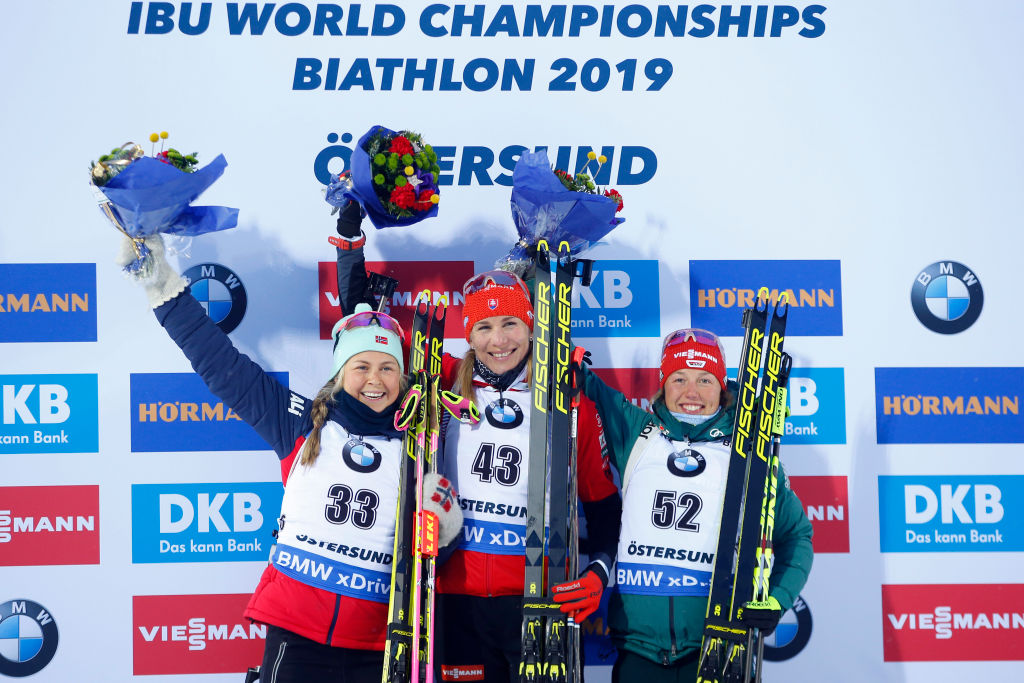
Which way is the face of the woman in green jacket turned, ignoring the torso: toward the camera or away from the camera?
toward the camera

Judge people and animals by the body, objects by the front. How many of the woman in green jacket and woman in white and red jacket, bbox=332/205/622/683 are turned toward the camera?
2

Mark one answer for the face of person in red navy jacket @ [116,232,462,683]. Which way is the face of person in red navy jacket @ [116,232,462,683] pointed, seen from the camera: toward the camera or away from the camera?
toward the camera

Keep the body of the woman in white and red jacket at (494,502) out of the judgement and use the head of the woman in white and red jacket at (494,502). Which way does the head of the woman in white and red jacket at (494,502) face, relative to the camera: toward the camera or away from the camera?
toward the camera

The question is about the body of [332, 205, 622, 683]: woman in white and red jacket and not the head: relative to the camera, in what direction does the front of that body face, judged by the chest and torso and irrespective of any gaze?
toward the camera

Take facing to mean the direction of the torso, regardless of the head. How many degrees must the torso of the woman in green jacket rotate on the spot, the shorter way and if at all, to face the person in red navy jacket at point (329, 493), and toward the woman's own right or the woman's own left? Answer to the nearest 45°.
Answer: approximately 90° to the woman's own right

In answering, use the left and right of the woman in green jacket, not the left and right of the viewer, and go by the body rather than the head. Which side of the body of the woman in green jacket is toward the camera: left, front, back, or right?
front

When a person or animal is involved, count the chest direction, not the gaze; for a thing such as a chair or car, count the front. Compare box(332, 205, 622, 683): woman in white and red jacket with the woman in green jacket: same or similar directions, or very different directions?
same or similar directions
